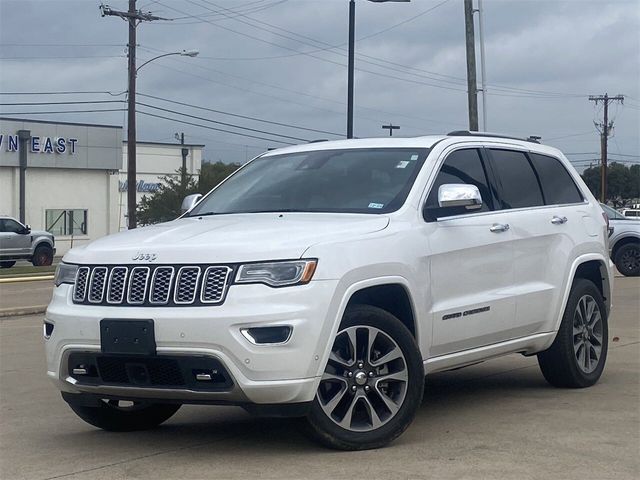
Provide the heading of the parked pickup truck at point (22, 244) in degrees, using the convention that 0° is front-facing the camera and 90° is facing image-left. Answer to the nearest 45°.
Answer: approximately 270°

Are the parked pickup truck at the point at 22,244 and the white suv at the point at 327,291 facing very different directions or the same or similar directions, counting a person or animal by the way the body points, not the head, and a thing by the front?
very different directions

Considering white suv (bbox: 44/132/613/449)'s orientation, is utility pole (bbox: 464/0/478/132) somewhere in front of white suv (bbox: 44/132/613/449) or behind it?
behind
